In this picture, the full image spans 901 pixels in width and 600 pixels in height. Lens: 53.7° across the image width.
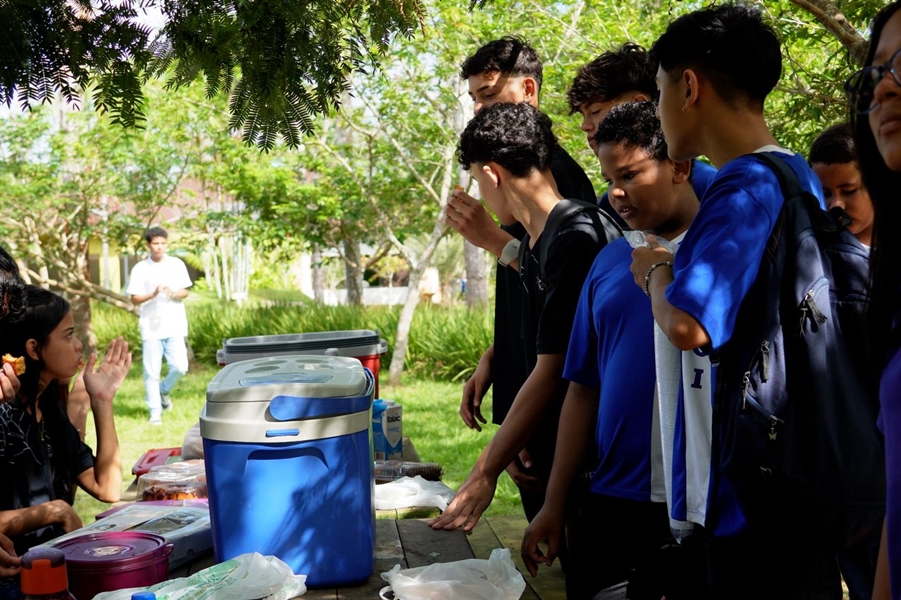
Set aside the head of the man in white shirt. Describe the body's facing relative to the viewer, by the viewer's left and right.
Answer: facing the viewer

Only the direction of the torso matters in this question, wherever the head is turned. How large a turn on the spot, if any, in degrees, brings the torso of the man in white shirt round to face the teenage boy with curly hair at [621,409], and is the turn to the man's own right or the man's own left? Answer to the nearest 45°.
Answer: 0° — they already face them

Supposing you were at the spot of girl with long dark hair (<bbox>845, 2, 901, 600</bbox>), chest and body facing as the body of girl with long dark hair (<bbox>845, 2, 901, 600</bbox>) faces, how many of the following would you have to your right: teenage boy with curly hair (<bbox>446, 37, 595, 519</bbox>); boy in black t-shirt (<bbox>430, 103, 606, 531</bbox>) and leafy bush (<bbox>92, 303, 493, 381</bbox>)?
3

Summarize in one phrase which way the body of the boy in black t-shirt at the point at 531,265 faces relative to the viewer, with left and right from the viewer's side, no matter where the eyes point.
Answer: facing to the left of the viewer

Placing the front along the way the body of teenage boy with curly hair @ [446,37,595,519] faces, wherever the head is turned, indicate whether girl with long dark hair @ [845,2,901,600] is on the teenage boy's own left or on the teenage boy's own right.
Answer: on the teenage boy's own left

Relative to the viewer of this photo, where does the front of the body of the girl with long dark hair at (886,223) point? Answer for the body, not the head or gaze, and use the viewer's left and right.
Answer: facing the viewer and to the left of the viewer

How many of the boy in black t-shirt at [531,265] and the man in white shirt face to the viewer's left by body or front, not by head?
1

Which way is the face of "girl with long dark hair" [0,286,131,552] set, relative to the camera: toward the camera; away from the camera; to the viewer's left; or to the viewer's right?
to the viewer's right

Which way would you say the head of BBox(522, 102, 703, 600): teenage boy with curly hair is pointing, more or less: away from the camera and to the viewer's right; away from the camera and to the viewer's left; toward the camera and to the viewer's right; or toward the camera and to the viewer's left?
toward the camera and to the viewer's left

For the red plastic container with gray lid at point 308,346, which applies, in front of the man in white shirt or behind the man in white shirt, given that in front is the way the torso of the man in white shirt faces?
in front

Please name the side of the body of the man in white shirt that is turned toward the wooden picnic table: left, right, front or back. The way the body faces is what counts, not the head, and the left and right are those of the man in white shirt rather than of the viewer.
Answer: front

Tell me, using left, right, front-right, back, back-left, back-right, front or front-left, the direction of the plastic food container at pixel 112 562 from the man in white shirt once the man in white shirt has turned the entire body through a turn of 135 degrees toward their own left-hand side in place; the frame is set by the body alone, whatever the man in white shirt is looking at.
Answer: back-right

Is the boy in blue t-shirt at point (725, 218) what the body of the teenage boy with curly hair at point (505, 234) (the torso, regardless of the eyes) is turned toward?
no
